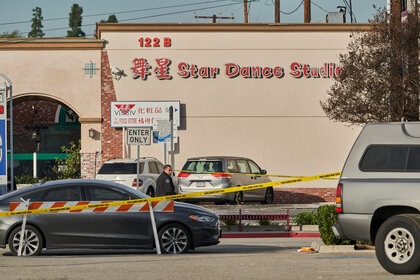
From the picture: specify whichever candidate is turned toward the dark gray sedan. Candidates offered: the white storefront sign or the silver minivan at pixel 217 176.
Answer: the white storefront sign

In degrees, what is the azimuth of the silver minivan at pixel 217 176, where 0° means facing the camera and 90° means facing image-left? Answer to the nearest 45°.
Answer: approximately 225°

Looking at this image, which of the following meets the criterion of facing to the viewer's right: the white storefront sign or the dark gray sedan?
the dark gray sedan

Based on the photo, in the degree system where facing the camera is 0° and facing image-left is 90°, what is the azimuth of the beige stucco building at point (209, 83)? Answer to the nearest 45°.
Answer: approximately 0°

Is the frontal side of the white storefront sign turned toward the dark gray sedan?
yes

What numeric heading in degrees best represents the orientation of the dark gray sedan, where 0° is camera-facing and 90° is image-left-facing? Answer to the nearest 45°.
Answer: approximately 270°

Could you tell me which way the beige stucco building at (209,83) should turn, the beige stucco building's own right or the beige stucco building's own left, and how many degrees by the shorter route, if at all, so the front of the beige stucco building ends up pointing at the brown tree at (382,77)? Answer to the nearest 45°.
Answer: approximately 45° to the beige stucco building's own left

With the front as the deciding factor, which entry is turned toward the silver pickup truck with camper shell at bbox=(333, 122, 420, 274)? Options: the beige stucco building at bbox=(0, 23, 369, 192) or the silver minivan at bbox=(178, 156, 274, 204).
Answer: the beige stucco building

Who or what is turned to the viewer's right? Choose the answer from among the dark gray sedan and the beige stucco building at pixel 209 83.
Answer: the dark gray sedan

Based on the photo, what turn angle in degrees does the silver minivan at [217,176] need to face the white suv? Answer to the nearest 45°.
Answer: approximately 135° to its left
